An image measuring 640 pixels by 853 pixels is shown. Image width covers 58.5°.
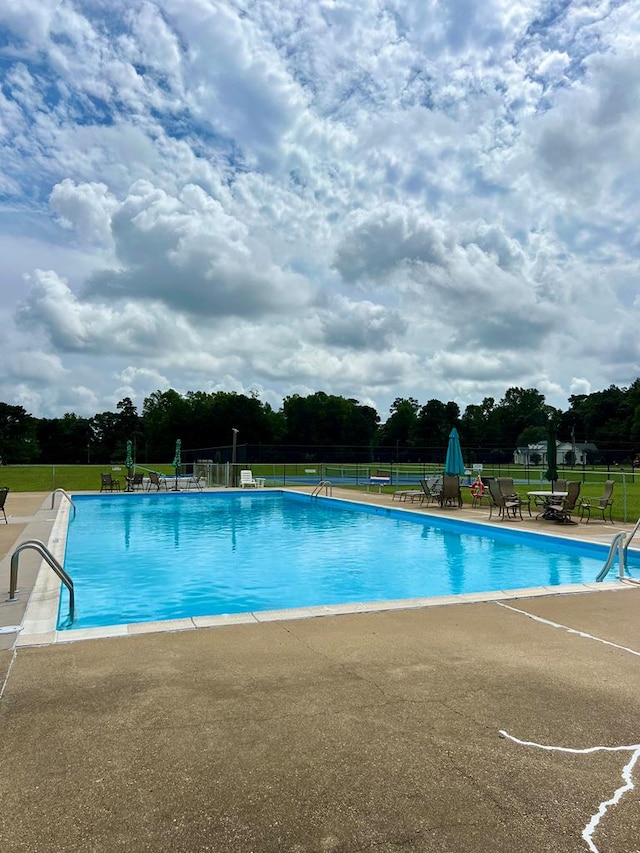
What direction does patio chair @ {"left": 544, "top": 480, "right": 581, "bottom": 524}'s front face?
to the viewer's left

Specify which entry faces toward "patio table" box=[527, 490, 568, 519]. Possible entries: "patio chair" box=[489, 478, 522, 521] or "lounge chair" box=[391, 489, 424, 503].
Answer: the patio chair

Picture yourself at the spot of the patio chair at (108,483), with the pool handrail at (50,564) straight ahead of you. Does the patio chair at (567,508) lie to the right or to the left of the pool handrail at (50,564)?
left

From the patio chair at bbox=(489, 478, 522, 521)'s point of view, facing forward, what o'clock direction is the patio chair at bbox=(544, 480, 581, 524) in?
the patio chair at bbox=(544, 480, 581, 524) is roughly at 1 o'clock from the patio chair at bbox=(489, 478, 522, 521).

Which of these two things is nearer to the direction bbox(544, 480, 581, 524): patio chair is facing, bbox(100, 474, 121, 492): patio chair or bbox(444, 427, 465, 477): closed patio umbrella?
the patio chair

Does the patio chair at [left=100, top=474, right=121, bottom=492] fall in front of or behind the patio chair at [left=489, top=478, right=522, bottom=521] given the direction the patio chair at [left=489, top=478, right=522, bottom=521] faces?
behind

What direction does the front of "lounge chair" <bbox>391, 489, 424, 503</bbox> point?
to the viewer's left

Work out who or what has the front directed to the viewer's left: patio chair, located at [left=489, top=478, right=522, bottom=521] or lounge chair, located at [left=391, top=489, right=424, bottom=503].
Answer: the lounge chair

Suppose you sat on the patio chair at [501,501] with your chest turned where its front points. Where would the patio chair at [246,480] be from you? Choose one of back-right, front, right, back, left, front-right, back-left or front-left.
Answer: back-left

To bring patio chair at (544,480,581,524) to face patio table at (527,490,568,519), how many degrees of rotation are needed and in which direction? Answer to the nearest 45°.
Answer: approximately 45° to its right

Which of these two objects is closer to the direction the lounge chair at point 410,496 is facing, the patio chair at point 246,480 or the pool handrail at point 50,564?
the patio chair

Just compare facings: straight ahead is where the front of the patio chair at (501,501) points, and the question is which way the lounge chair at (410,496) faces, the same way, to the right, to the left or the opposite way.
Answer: the opposite way

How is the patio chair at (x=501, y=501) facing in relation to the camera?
to the viewer's right
